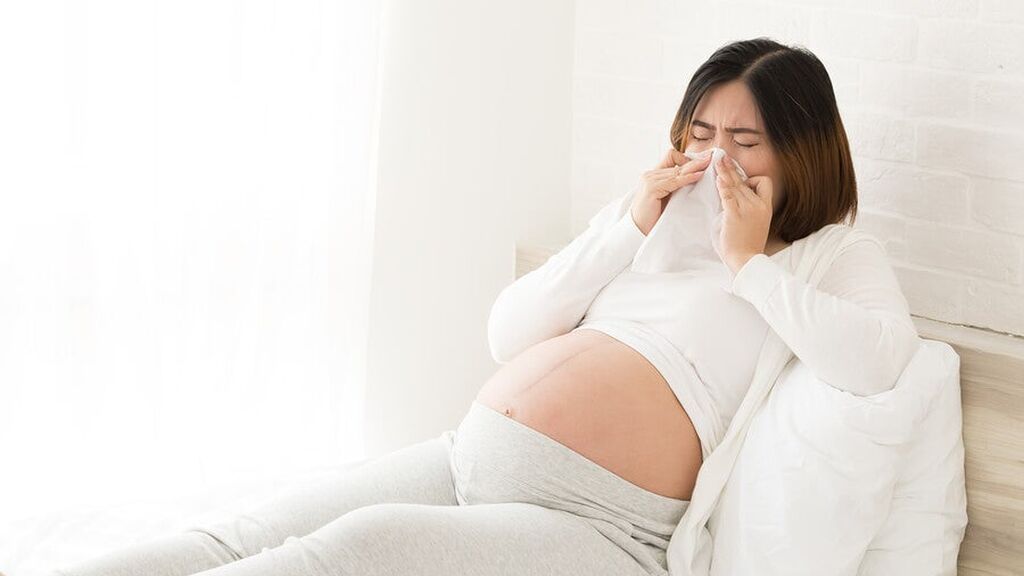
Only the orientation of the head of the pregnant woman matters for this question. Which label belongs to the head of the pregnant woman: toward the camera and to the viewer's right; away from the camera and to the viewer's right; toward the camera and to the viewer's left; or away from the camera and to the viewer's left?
toward the camera and to the viewer's left

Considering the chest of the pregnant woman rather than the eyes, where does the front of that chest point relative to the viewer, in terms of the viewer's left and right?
facing the viewer and to the left of the viewer
